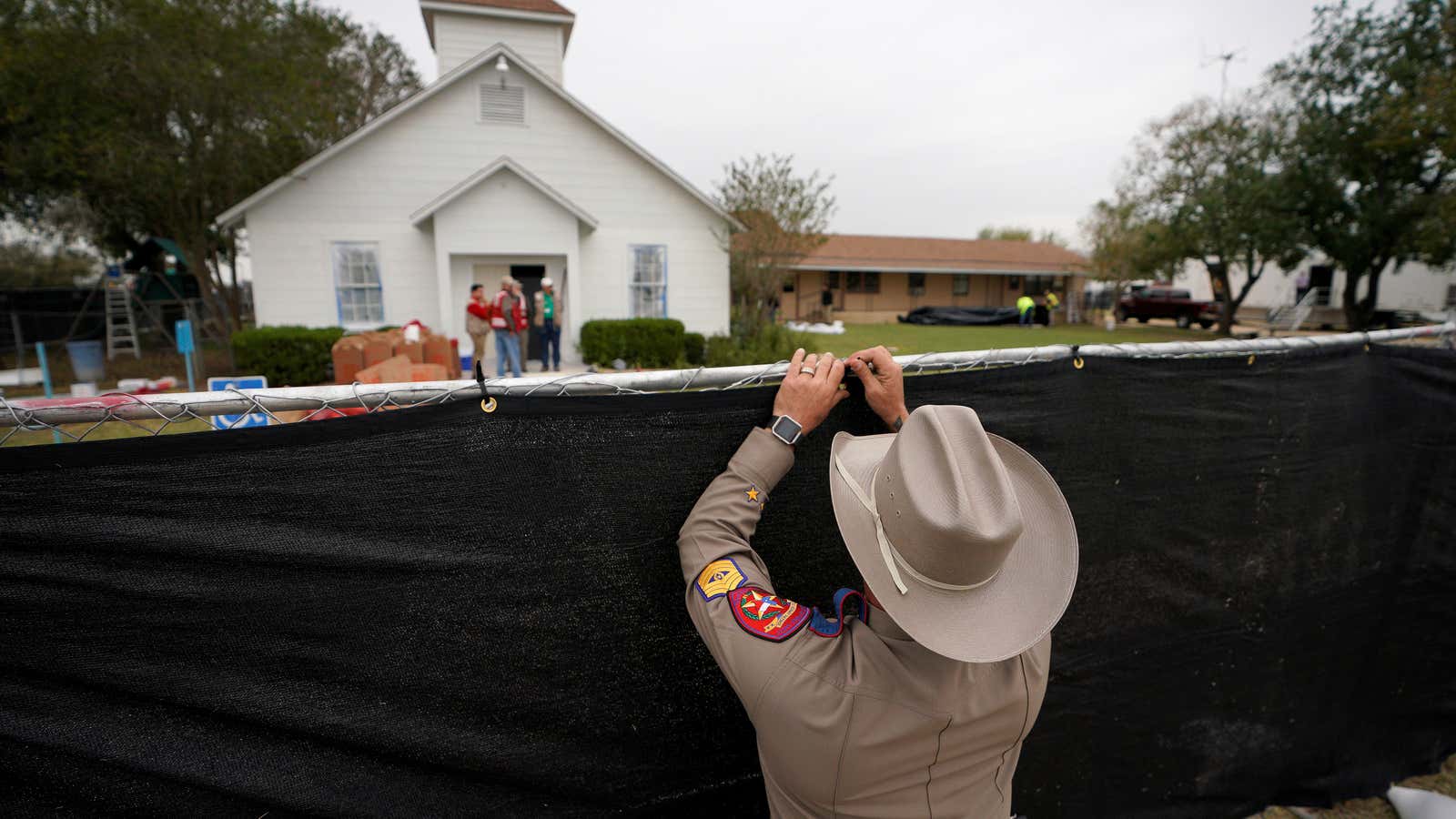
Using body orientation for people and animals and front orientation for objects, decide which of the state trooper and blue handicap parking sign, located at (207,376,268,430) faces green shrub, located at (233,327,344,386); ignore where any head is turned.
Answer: the state trooper

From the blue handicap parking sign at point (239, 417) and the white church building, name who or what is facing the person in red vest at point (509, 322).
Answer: the white church building

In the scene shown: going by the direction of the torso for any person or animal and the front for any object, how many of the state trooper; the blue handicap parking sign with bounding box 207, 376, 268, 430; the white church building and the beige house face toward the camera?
3

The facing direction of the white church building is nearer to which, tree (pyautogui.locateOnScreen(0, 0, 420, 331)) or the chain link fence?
the chain link fence

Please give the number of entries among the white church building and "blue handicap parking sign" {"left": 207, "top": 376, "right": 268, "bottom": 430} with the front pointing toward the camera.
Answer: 2

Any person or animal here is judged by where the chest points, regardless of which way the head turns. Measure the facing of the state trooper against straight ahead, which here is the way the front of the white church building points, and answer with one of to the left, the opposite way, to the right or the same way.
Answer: the opposite way

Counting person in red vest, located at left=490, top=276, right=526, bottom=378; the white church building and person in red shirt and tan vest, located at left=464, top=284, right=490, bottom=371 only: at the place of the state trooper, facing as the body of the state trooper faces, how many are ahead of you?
3

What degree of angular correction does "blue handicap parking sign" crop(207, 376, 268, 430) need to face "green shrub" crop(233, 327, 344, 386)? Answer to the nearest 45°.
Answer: approximately 180°

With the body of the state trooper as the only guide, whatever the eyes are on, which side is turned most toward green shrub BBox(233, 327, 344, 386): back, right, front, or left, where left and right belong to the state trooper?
front

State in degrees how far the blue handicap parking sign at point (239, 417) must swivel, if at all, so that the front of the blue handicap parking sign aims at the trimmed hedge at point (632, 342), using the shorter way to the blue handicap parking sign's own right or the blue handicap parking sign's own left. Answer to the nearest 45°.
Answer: approximately 135° to the blue handicap parking sign's own left

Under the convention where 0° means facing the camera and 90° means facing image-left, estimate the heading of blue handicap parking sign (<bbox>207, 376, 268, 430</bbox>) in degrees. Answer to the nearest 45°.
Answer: approximately 0°
